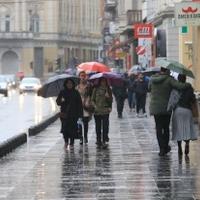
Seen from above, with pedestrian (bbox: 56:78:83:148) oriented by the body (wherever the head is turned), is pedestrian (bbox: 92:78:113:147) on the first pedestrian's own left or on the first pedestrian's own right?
on the first pedestrian's own left

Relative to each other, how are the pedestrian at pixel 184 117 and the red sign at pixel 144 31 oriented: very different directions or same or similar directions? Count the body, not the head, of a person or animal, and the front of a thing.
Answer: very different directions

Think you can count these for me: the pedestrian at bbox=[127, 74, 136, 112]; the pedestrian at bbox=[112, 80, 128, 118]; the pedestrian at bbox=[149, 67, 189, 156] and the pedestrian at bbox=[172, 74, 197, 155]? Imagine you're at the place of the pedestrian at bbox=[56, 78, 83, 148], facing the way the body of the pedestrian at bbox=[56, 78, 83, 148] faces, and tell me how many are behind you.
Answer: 2

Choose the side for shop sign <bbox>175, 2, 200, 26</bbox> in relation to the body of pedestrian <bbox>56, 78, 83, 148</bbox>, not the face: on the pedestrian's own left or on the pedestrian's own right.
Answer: on the pedestrian's own left
